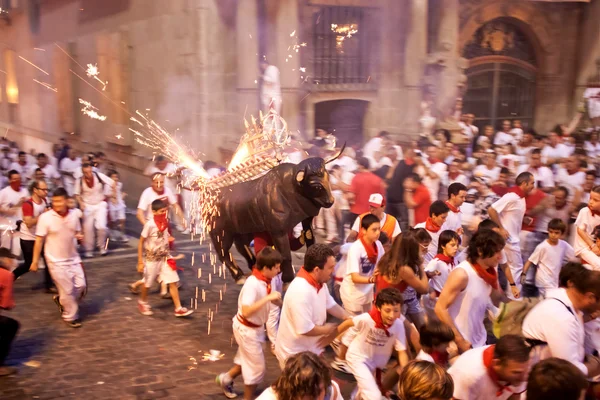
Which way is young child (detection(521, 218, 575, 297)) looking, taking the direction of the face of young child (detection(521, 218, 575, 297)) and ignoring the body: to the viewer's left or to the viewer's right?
to the viewer's left

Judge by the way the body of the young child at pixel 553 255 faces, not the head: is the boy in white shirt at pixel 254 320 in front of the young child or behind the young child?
in front

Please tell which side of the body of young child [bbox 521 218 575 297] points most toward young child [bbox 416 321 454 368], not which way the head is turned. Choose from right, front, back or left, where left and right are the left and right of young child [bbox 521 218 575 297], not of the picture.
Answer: front

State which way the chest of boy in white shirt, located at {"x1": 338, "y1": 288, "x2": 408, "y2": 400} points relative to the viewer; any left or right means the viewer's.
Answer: facing the viewer and to the right of the viewer

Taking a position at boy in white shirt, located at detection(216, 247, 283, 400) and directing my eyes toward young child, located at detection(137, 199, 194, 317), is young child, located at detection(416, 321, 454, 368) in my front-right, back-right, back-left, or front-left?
back-right

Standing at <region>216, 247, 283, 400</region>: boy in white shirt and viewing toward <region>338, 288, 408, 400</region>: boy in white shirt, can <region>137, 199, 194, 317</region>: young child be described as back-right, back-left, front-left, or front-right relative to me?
back-left

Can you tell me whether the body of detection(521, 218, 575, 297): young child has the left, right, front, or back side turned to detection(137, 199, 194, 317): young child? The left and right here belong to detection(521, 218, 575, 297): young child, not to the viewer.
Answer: right

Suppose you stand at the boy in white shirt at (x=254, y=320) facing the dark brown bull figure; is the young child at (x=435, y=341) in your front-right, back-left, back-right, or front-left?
back-right
